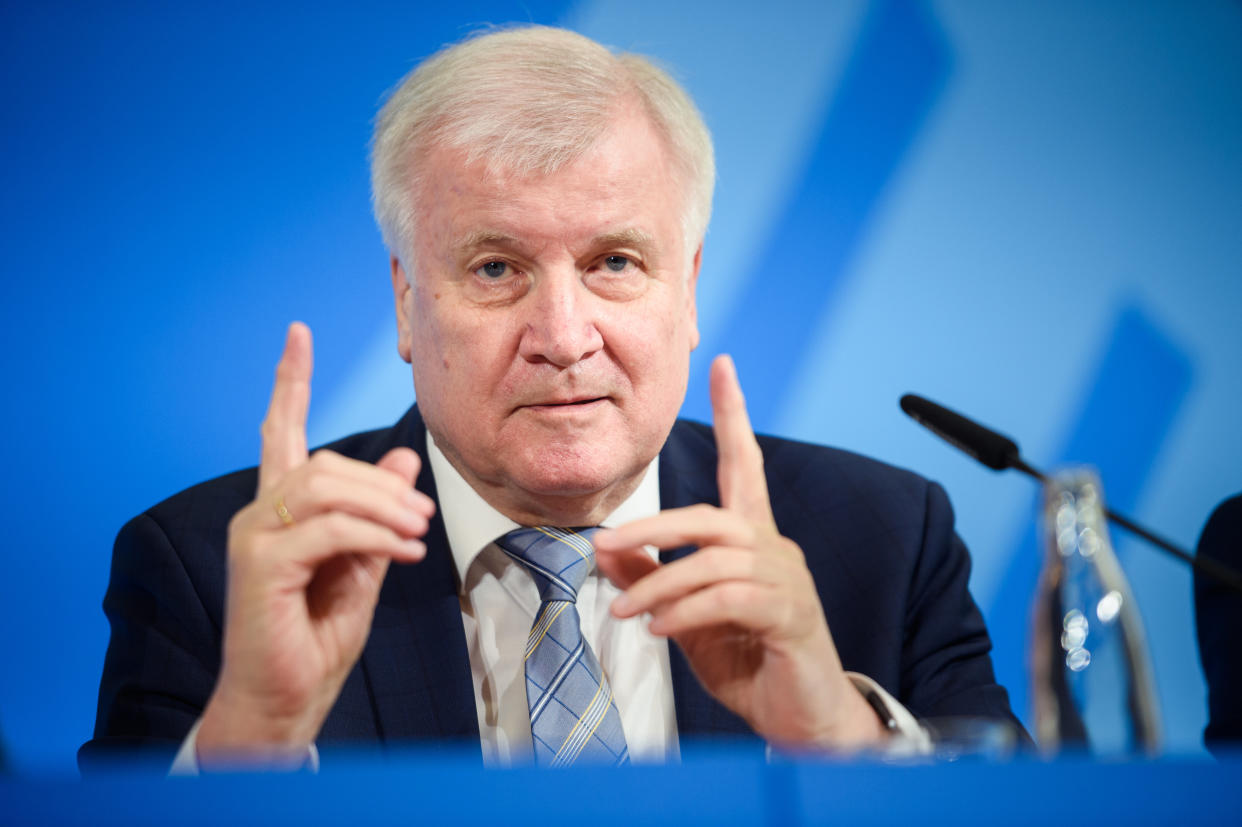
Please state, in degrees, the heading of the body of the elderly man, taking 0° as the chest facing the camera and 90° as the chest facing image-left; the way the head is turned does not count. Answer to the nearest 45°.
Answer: approximately 0°

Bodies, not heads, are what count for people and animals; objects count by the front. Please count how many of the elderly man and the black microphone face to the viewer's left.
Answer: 1

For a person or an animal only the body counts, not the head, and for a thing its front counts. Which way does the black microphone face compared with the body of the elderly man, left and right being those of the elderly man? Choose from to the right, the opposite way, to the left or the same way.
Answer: to the right

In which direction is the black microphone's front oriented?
to the viewer's left
